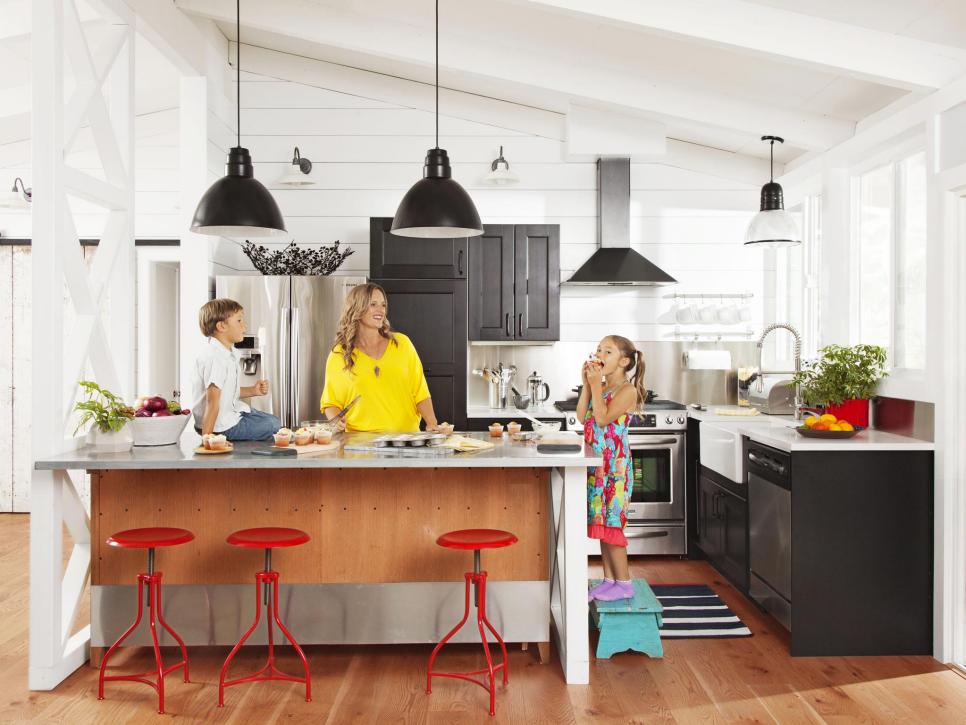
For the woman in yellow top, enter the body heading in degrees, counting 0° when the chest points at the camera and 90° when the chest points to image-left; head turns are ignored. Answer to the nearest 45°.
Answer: approximately 0°

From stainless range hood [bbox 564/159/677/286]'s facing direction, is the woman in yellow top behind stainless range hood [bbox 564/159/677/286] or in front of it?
in front

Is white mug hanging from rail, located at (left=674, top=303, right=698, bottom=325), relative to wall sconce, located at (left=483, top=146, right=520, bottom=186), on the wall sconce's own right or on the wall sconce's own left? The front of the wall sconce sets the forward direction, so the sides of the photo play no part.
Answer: on the wall sconce's own left

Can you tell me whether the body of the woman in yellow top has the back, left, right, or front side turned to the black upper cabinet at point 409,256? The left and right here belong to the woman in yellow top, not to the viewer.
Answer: back

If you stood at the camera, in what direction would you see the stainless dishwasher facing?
facing to the left of the viewer

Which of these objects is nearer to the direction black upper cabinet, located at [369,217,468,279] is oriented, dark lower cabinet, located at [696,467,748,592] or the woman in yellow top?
the woman in yellow top

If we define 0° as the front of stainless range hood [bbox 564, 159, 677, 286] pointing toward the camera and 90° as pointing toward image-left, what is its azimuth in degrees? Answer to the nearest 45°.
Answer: approximately 0°

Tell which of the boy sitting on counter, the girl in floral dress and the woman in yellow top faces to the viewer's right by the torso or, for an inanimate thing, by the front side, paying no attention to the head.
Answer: the boy sitting on counter

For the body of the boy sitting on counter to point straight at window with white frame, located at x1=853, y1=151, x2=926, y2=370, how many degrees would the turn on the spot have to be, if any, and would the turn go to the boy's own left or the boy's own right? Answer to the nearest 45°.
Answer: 0° — they already face it

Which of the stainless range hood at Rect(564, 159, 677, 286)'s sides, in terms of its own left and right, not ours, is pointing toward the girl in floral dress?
front

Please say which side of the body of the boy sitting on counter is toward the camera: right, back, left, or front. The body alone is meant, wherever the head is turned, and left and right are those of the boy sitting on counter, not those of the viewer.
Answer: right

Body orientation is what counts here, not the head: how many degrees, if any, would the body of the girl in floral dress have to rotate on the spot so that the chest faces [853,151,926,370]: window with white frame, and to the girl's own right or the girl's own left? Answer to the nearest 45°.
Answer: approximately 135° to the girl's own right

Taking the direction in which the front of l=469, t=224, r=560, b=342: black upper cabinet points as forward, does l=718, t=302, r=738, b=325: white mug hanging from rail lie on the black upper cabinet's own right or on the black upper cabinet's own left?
on the black upper cabinet's own left

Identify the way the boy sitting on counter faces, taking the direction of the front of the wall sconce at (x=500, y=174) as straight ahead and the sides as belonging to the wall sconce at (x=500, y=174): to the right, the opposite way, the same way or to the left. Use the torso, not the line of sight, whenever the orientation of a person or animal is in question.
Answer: to the left

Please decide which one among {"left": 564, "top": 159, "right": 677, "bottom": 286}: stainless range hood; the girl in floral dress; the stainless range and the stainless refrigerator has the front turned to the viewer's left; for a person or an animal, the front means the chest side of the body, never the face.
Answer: the girl in floral dress
